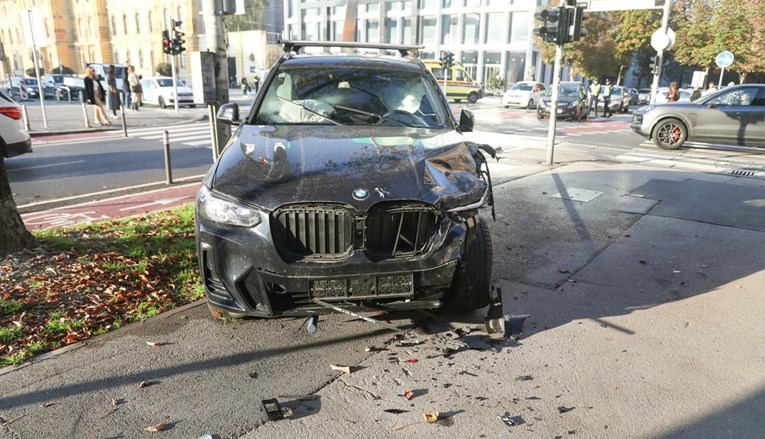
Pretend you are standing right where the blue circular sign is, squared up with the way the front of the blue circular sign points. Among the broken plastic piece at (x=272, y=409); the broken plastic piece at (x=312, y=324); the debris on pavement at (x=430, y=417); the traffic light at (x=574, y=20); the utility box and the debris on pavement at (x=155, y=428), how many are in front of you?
6

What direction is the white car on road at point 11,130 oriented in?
to the viewer's left

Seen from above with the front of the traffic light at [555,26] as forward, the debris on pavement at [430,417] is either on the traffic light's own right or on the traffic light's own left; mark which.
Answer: on the traffic light's own left

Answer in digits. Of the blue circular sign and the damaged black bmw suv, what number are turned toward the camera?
2

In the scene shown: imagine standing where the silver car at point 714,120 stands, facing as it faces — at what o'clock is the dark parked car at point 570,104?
The dark parked car is roughly at 2 o'clock from the silver car.

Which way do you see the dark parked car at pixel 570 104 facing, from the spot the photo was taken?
facing the viewer and to the left of the viewer

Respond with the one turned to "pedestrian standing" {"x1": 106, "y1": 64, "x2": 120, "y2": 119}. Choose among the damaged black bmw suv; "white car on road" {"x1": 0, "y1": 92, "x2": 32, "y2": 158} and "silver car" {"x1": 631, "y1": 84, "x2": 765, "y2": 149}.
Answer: the silver car

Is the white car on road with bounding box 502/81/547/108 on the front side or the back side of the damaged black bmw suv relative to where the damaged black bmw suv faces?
on the back side

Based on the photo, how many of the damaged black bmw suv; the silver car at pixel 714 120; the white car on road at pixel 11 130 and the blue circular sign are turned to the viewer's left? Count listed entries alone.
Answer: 2

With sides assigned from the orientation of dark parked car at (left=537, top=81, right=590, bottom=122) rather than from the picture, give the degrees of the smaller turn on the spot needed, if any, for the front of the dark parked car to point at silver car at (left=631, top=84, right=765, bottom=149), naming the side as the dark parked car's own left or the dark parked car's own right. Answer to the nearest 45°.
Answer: approximately 45° to the dark parked car's own left

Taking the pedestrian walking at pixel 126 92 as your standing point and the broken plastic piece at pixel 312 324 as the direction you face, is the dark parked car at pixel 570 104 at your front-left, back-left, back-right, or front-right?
front-left

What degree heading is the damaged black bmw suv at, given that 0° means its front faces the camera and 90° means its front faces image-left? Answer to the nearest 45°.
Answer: approximately 0°

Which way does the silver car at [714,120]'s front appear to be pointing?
to the viewer's left

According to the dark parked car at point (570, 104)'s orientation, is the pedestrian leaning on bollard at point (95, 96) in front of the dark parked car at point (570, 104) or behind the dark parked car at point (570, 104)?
in front
